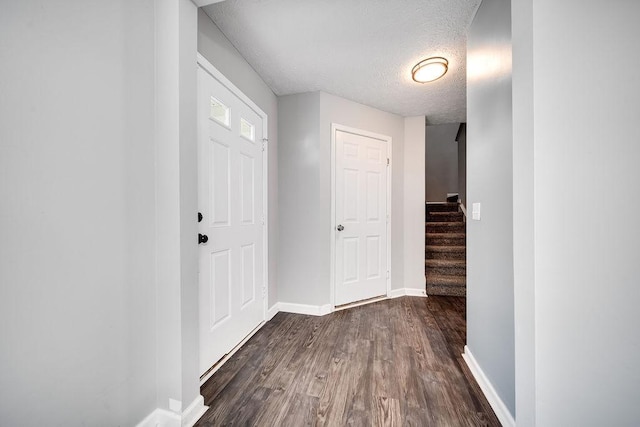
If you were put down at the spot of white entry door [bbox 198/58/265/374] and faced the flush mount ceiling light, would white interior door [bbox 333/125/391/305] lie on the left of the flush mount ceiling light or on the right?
left

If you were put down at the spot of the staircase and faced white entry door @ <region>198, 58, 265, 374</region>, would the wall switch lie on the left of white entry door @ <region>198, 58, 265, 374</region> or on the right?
left

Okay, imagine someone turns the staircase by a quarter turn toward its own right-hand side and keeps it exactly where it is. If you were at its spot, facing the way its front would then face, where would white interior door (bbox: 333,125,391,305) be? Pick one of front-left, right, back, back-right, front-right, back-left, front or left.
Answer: front-left

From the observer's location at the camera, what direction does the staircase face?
facing the viewer

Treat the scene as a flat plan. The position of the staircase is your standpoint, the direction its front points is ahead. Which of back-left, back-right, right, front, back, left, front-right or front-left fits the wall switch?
front

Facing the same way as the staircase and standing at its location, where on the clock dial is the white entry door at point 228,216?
The white entry door is roughly at 1 o'clock from the staircase.
